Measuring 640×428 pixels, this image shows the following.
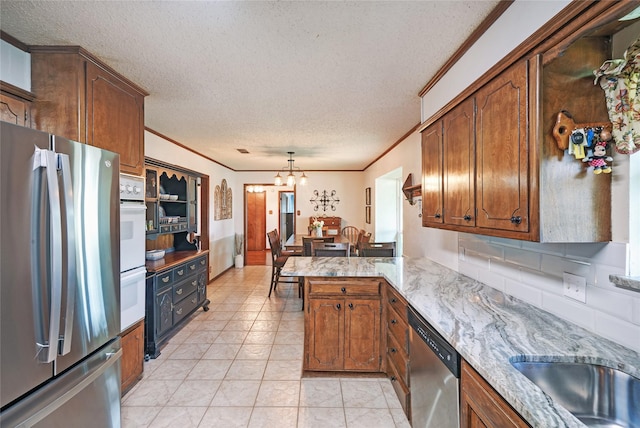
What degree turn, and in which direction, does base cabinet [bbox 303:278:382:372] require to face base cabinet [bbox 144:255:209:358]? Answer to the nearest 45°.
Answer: approximately 90° to its right

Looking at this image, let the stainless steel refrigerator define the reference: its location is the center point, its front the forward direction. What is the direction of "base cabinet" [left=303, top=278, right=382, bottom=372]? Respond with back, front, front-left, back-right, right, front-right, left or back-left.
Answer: front-left

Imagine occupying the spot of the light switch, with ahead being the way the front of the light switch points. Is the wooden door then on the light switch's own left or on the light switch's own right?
on the light switch's own right

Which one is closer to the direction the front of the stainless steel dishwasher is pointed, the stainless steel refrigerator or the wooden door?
the stainless steel refrigerator

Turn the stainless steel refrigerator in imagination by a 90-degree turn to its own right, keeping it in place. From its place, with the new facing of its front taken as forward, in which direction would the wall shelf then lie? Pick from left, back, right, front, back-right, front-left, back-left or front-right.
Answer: back-left

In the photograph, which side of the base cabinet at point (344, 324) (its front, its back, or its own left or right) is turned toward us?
front

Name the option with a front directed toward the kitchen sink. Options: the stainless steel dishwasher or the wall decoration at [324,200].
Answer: the wall decoration

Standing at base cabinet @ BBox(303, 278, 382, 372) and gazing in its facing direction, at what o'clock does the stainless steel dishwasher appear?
The stainless steel dishwasher is roughly at 11 o'clock from the base cabinet.

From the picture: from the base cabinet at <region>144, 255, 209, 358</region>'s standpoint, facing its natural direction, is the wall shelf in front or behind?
in front

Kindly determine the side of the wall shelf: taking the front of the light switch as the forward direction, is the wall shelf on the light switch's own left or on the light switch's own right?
on the light switch's own right

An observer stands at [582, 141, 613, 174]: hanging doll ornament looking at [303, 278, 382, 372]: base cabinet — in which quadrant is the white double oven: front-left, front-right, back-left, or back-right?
front-left

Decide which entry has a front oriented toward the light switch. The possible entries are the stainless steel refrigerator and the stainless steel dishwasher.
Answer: the stainless steel refrigerator

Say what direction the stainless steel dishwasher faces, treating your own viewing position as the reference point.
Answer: facing the viewer and to the left of the viewer

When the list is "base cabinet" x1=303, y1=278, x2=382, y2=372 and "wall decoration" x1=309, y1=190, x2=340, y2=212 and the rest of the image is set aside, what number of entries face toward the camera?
2

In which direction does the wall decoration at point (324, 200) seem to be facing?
toward the camera

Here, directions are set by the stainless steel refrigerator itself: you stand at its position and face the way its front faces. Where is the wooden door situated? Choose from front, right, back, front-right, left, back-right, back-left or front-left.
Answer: left

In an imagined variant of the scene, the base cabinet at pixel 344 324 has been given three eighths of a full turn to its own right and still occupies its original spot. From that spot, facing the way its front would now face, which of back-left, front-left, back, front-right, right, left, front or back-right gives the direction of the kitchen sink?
back

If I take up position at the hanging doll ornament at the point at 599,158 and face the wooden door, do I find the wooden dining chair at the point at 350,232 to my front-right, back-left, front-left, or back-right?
front-right

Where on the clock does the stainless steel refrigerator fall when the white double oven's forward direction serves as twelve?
The stainless steel refrigerator is roughly at 2 o'clock from the white double oven.
